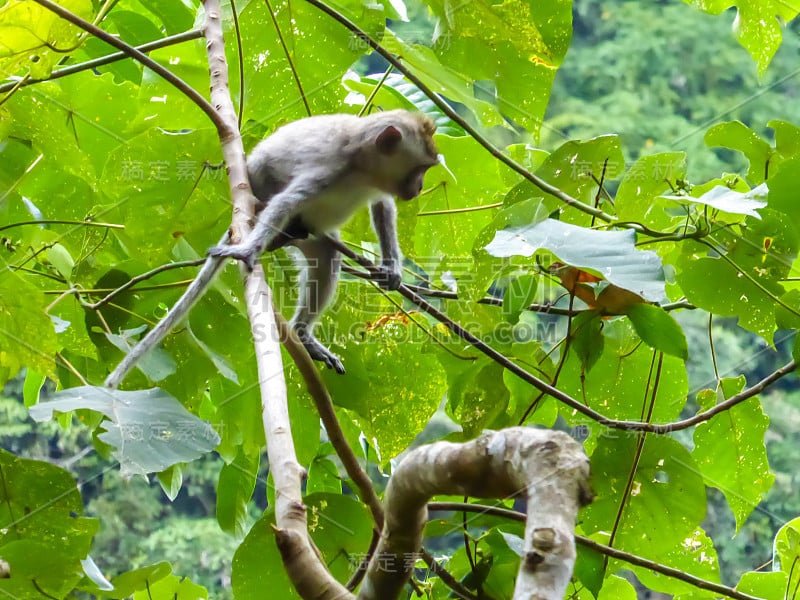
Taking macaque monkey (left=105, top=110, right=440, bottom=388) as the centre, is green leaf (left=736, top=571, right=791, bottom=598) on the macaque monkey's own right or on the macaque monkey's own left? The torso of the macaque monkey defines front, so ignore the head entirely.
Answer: on the macaque monkey's own right

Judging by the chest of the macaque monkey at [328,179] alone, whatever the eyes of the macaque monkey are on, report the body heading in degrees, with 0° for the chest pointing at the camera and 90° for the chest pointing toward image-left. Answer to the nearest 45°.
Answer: approximately 270°

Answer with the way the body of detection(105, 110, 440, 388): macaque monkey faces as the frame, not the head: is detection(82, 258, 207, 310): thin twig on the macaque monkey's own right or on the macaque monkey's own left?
on the macaque monkey's own right

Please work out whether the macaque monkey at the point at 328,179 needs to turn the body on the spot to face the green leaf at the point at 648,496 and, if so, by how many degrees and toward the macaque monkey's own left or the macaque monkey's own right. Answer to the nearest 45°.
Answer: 0° — it already faces it

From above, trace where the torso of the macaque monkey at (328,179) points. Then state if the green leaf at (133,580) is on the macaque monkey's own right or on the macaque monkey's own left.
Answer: on the macaque monkey's own right
